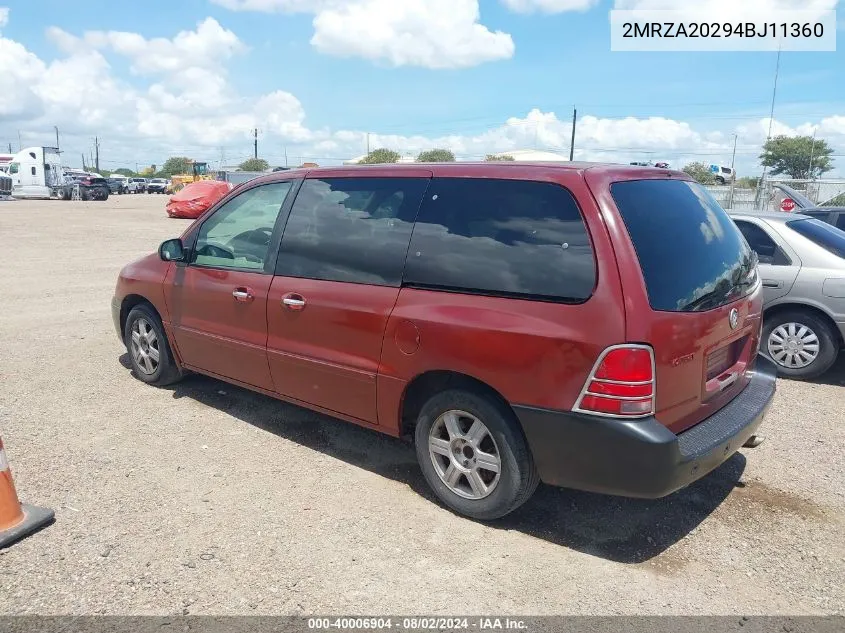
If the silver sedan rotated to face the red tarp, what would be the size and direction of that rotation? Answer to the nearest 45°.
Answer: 0° — it already faces it

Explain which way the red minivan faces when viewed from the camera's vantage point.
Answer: facing away from the viewer and to the left of the viewer

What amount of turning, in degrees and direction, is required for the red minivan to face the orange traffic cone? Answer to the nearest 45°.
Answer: approximately 45° to its left

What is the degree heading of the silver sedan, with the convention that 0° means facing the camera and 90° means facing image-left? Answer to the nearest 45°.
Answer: approximately 135°

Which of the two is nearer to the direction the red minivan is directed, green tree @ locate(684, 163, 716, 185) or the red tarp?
the red tarp

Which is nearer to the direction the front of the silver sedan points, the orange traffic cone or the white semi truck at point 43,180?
the white semi truck

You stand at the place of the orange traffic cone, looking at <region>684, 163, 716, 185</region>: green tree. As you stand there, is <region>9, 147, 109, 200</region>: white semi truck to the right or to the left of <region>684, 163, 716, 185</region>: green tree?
left
